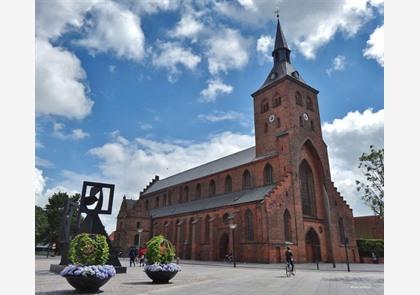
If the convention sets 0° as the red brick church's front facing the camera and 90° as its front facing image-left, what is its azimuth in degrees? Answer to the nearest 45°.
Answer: approximately 315°

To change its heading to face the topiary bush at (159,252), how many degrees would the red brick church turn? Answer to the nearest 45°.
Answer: approximately 45° to its right

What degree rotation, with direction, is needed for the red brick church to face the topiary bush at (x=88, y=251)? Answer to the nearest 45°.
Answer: approximately 45° to its right

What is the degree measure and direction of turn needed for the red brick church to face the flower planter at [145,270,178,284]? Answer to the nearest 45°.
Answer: approximately 45° to its right

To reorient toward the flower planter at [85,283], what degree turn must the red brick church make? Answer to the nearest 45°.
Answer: approximately 45° to its right

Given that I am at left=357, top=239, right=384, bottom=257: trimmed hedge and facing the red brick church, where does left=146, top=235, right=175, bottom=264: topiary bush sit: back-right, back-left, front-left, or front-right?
front-left
